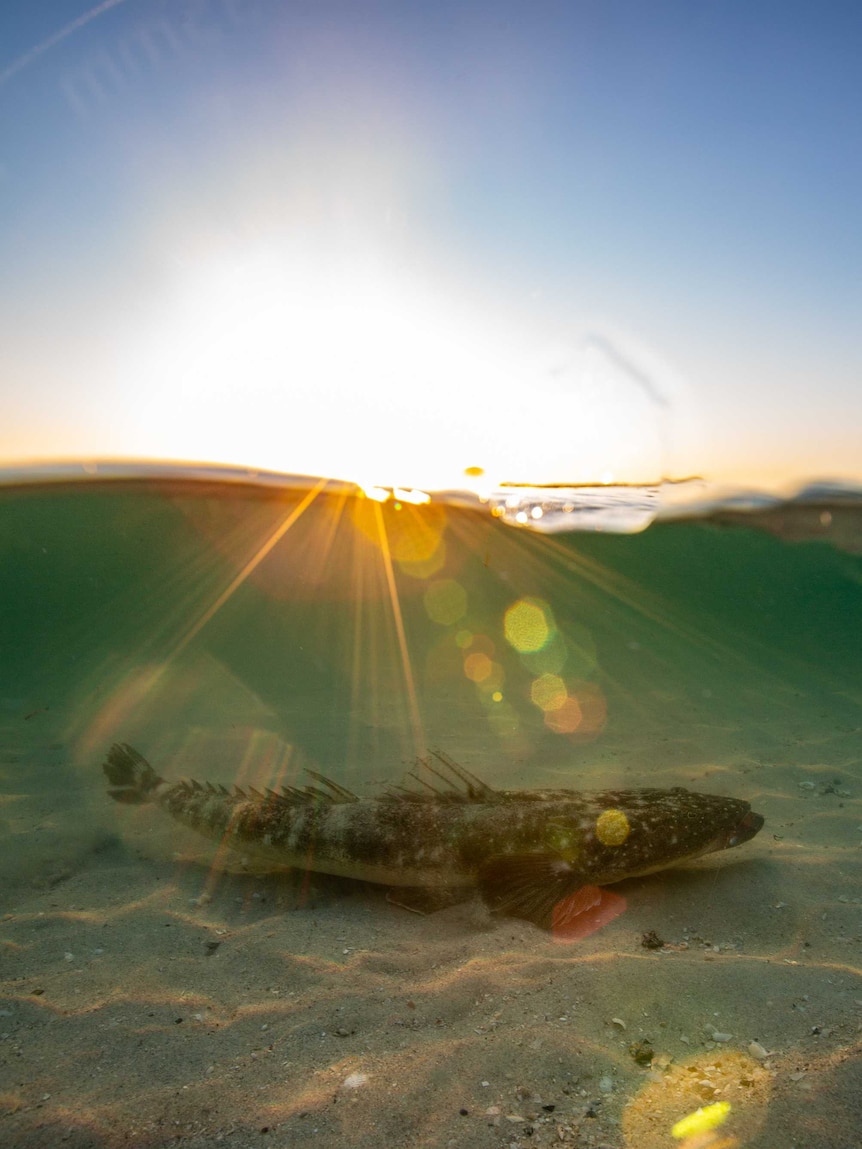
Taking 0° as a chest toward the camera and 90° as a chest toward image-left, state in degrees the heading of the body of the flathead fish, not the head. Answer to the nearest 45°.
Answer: approximately 270°
